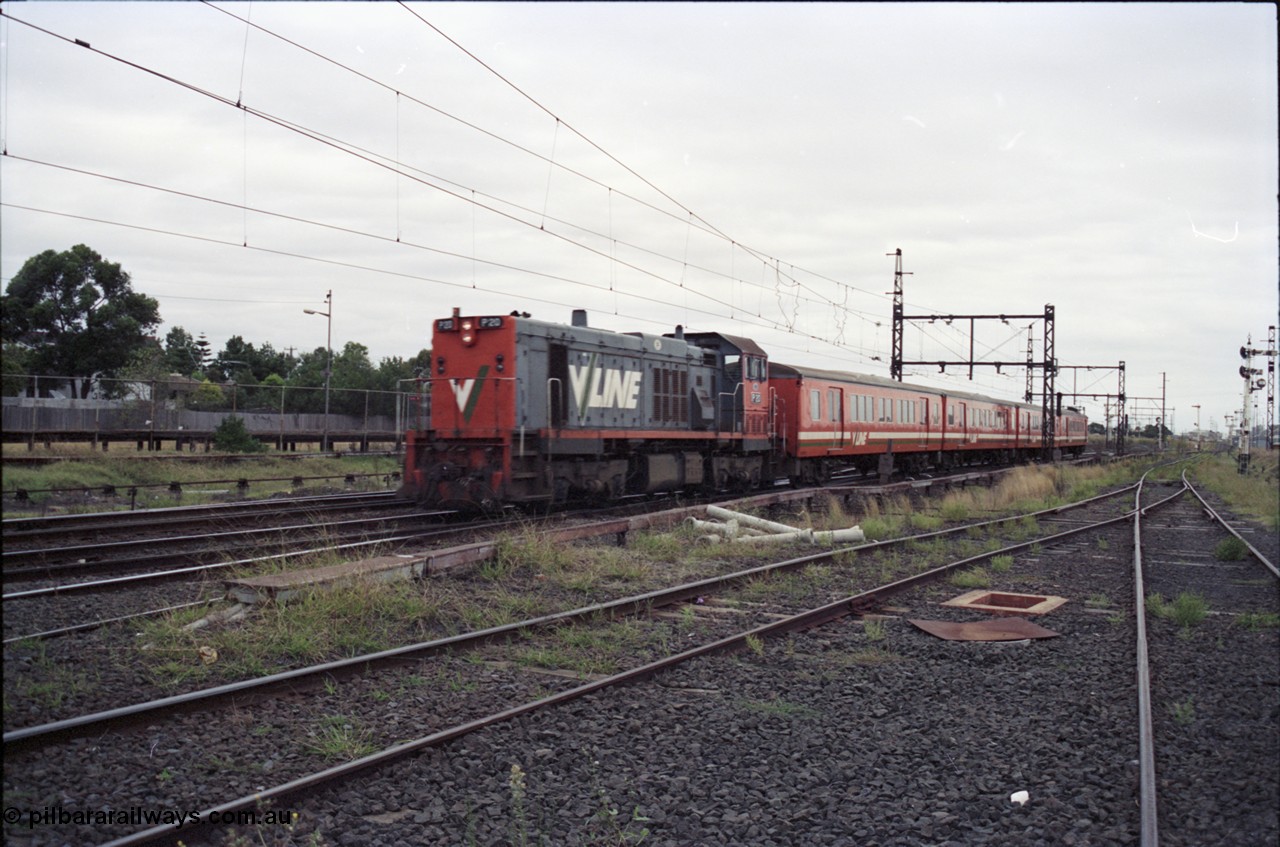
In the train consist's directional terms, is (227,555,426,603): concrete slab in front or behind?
in front

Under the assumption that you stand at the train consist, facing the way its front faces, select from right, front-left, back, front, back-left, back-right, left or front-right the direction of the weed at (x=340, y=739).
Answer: front-left

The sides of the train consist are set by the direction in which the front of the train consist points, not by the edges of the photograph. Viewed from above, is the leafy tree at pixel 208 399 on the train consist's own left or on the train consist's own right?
on the train consist's own right

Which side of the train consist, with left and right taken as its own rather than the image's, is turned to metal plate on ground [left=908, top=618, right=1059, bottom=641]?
left

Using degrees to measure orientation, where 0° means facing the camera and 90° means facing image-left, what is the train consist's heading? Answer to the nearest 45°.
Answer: approximately 45°

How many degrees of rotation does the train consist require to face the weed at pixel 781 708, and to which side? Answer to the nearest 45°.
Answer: approximately 45° to its left

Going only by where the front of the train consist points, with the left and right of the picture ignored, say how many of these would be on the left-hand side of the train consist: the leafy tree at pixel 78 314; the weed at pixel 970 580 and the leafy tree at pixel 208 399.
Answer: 1

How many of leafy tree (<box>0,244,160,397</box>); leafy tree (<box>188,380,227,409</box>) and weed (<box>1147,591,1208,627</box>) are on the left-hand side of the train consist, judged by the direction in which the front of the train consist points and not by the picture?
1

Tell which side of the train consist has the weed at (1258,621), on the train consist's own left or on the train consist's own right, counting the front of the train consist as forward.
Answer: on the train consist's own left

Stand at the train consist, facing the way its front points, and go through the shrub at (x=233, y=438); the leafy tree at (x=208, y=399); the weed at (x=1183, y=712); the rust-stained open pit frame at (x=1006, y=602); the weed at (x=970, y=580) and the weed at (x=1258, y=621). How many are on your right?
2
